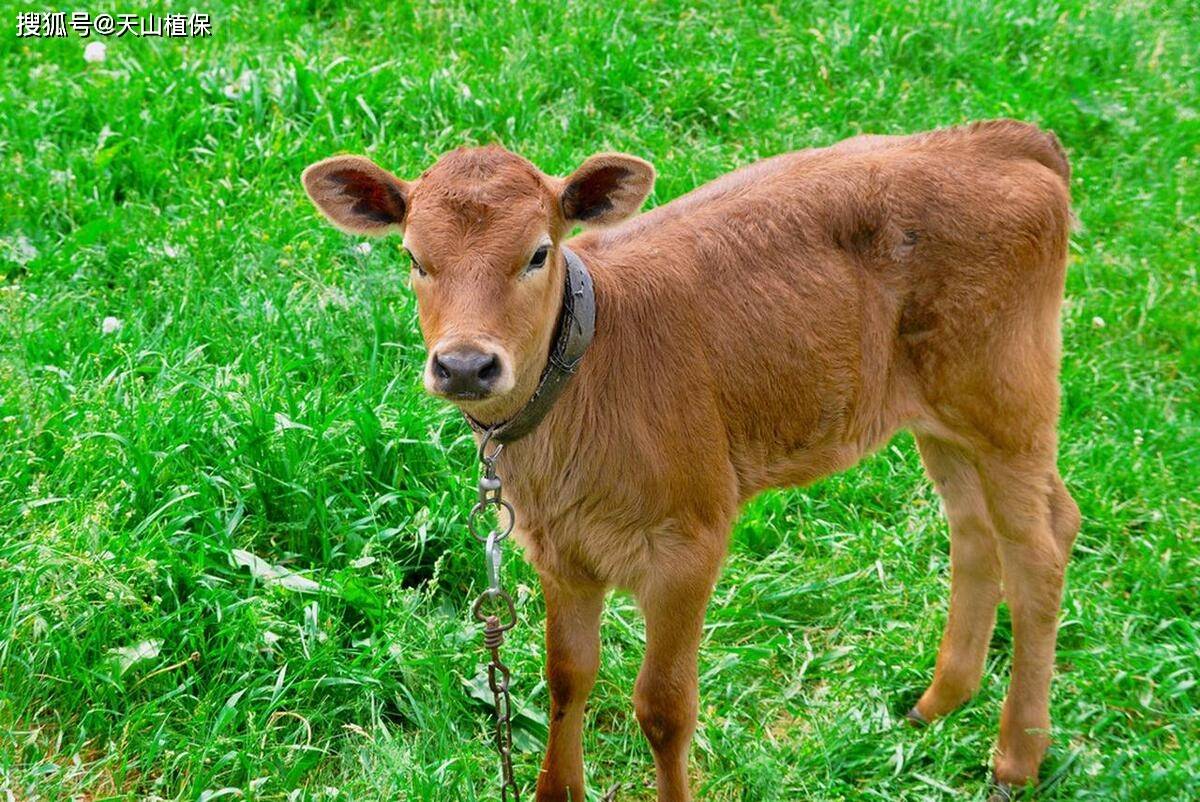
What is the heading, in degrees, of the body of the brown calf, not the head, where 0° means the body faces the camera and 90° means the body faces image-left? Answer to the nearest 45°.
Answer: approximately 45°

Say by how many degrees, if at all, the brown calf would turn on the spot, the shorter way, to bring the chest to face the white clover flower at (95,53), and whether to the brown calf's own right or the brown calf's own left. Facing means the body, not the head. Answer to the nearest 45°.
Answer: approximately 90° to the brown calf's own right

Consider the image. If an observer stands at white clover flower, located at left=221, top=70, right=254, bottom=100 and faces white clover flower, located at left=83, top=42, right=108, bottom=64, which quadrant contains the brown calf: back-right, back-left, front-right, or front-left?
back-left

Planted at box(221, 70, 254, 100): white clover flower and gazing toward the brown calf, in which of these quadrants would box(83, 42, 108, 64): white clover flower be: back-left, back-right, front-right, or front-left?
back-right

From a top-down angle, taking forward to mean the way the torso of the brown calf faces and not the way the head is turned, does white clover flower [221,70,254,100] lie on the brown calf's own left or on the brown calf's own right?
on the brown calf's own right
